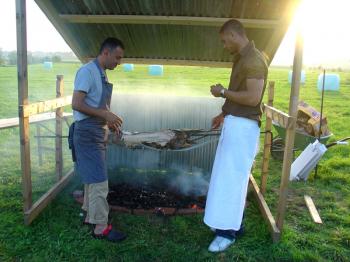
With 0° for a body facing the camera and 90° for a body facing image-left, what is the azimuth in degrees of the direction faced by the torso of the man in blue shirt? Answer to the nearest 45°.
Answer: approximately 270°

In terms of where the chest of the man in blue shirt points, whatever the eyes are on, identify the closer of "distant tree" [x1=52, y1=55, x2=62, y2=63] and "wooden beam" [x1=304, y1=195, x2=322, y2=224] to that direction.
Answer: the wooden beam

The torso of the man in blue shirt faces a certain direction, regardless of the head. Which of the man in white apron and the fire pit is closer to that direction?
the man in white apron

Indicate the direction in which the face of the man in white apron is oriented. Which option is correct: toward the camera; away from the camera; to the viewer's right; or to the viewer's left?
to the viewer's left

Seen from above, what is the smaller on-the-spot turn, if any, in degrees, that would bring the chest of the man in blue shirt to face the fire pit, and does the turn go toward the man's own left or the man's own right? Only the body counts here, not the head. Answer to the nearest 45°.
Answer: approximately 45° to the man's own left

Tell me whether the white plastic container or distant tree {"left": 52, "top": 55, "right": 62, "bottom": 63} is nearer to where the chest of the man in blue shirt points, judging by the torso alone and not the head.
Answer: the white plastic container

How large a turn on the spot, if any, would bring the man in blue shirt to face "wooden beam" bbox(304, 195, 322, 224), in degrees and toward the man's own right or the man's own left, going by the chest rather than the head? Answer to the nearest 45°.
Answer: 0° — they already face it

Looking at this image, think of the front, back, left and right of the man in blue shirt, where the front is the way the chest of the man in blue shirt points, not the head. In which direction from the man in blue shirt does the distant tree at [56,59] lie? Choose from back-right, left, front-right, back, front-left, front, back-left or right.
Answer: left

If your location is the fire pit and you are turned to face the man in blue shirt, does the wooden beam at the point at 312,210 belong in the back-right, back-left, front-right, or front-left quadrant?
back-left

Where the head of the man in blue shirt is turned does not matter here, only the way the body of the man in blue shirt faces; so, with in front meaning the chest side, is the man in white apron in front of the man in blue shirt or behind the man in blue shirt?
in front
